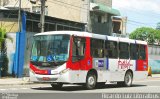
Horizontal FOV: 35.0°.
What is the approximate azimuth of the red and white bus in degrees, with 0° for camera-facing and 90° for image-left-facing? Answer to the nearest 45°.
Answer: approximately 45°

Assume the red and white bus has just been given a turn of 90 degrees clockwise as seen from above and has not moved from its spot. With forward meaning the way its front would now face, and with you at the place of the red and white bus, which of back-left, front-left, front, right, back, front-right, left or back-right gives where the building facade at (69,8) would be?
front-right

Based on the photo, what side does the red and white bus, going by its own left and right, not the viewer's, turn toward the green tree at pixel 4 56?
right
